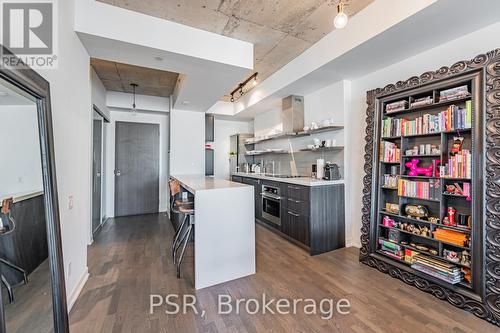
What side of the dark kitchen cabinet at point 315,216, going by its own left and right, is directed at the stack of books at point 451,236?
left

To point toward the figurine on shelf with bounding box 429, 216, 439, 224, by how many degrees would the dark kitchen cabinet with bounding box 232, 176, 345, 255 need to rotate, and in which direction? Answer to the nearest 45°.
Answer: approximately 90° to its left

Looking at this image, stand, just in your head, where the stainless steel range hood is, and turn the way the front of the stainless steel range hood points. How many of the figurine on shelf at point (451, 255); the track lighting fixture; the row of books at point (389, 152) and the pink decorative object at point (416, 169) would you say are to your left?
3

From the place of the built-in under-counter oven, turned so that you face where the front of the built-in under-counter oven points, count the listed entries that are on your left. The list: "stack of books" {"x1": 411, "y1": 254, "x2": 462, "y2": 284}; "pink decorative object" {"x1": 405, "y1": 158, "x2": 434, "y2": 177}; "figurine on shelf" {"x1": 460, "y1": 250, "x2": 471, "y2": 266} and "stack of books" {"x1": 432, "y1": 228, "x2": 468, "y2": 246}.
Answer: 4

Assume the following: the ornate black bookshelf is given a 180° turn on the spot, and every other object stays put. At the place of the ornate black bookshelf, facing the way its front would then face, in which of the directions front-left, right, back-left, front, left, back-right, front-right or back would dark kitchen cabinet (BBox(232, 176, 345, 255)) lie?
back-left

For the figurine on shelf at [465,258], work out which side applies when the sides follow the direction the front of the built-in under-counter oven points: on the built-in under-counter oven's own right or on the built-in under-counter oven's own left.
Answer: on the built-in under-counter oven's own left

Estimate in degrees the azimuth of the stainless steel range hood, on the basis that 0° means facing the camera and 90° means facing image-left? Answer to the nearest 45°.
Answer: approximately 45°

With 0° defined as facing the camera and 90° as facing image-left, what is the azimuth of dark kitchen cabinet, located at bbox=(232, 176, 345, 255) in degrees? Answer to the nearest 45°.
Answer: approximately 45°

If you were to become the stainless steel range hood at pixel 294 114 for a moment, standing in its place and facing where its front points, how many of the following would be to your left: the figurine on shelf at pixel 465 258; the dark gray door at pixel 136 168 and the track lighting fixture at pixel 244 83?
1

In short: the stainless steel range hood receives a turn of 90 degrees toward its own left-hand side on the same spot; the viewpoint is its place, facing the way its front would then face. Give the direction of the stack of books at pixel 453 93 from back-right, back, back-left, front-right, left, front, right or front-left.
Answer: front

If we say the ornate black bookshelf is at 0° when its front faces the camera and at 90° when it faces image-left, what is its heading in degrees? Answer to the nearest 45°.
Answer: approximately 45°

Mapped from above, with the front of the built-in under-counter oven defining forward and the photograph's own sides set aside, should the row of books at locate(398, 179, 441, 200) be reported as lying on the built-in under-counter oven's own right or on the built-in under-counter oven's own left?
on the built-in under-counter oven's own left

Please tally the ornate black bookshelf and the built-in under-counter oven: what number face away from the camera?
0

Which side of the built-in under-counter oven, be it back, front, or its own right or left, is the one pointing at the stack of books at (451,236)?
left

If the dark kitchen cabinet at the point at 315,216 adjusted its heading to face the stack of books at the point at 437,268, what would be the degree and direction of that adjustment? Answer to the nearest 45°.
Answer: approximately 90° to its left

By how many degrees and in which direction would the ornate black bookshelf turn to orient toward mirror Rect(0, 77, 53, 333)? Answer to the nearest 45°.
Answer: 0° — it already faces it

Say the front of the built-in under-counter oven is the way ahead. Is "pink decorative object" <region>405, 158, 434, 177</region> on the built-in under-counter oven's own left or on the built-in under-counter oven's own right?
on the built-in under-counter oven's own left

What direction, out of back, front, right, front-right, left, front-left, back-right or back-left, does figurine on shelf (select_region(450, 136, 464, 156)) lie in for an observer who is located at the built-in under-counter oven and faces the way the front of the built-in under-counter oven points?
left

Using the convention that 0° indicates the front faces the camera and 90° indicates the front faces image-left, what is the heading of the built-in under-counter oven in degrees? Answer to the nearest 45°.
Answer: approximately 45°

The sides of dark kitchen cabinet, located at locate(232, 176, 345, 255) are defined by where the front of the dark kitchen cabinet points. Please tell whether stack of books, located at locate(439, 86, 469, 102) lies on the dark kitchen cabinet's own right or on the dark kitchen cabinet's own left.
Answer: on the dark kitchen cabinet's own left
